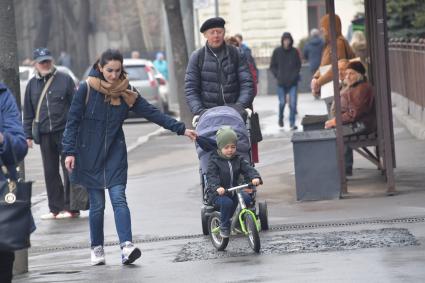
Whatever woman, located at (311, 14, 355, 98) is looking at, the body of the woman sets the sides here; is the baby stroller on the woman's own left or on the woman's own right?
on the woman's own left

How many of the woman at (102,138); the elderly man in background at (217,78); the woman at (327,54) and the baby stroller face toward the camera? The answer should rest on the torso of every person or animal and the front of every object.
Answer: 3

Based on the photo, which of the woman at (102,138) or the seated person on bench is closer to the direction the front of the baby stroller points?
the woman

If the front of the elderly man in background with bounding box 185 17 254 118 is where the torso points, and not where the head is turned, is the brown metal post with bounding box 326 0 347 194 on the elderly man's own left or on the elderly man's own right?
on the elderly man's own left

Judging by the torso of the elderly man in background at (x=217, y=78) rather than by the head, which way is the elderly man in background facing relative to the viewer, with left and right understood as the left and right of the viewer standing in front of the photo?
facing the viewer

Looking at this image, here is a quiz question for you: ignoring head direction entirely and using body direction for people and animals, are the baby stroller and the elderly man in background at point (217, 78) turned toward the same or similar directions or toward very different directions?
same or similar directions

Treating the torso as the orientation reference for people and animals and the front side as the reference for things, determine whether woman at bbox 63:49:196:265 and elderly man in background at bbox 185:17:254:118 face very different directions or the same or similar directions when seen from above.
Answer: same or similar directions

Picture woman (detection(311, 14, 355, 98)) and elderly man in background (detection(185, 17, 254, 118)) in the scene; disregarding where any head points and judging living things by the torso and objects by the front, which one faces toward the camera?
the elderly man in background

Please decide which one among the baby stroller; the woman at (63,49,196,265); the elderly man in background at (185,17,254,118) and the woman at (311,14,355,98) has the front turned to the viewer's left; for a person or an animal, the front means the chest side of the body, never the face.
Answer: the woman at (311,14,355,98)

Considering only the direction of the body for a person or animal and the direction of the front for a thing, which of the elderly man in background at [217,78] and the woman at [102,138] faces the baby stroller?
the elderly man in background

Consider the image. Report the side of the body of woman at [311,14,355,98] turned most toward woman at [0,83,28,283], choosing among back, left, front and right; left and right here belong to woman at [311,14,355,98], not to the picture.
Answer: left

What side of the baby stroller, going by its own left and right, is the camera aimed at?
front

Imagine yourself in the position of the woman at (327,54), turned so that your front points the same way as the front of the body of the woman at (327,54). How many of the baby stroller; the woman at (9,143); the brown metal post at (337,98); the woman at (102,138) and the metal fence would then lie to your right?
1
